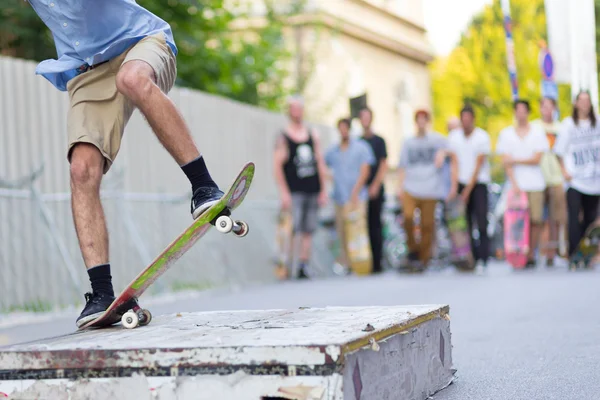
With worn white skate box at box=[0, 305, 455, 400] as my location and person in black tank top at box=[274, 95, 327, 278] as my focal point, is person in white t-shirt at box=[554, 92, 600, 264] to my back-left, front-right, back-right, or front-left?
front-right

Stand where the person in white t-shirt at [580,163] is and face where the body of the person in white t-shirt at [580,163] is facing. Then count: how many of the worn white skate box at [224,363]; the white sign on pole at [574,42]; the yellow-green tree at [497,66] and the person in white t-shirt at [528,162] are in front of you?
1

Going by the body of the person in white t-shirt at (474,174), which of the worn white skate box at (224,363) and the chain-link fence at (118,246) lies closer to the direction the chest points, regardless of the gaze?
the worn white skate box

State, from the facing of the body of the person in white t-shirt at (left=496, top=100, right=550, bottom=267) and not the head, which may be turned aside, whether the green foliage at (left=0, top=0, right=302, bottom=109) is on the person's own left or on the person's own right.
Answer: on the person's own right

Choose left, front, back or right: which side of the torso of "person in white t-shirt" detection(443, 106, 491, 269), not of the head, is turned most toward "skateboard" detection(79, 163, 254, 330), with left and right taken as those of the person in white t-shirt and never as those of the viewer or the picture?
front

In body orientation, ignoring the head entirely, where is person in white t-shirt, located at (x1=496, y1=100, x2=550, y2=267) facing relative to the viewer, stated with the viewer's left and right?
facing the viewer

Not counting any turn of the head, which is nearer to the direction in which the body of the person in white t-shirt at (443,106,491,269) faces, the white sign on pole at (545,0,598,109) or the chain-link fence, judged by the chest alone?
the chain-link fence

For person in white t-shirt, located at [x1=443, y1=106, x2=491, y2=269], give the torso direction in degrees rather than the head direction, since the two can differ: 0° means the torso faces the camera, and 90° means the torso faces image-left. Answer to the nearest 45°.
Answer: approximately 0°

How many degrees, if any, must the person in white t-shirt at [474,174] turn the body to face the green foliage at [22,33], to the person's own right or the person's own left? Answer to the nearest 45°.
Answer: approximately 90° to the person's own right

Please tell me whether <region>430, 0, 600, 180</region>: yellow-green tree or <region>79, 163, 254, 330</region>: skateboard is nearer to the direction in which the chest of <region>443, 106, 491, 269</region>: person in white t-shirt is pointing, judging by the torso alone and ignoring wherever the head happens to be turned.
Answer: the skateboard

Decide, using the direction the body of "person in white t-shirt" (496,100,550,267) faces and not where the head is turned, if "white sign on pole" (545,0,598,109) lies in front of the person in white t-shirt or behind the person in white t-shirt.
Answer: behind

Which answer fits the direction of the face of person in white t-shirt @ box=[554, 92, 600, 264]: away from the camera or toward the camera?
toward the camera

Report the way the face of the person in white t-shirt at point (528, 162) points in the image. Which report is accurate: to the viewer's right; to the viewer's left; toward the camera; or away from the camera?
toward the camera

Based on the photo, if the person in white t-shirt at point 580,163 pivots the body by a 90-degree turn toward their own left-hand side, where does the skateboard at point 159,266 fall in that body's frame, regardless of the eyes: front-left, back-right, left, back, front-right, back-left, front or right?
right

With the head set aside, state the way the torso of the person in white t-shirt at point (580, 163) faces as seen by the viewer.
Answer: toward the camera

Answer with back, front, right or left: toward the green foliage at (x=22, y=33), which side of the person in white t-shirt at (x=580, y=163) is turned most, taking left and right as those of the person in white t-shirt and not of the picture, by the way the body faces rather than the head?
right

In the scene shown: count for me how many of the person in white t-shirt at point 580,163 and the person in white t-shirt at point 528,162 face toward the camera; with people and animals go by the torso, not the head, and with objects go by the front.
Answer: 2
